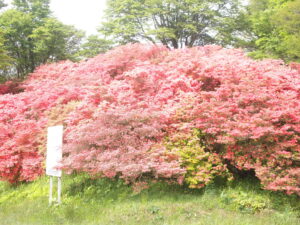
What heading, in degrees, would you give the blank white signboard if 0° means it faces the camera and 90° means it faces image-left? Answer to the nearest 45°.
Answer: approximately 0°

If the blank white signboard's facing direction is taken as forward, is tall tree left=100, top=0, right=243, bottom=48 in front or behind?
behind

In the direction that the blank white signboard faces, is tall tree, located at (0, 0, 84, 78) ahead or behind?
behind
